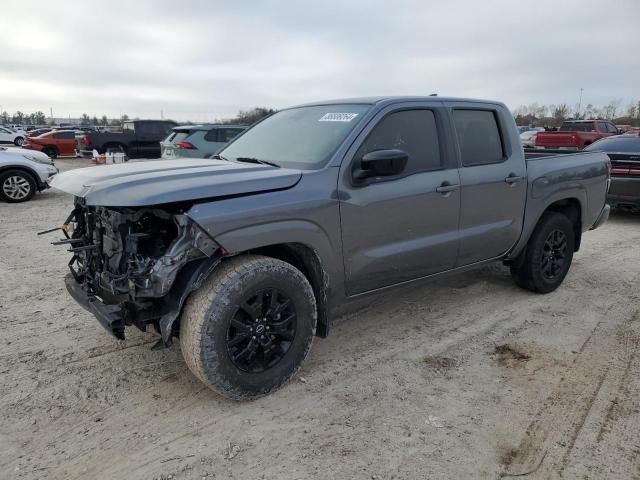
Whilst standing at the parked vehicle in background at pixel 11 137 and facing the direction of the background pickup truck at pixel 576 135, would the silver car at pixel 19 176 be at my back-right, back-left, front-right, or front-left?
front-right

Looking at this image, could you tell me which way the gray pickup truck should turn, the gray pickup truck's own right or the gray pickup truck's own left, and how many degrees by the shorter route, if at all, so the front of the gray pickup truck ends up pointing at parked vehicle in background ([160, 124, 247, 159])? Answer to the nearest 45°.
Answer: approximately 135° to the gray pickup truck's own right

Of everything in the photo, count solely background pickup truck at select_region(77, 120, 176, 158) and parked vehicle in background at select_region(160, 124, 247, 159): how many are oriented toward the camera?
0

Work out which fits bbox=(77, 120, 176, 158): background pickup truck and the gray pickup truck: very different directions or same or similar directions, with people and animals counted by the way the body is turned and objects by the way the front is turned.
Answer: very different directions

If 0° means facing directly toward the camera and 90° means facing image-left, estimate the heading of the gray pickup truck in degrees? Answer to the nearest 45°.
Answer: approximately 45°

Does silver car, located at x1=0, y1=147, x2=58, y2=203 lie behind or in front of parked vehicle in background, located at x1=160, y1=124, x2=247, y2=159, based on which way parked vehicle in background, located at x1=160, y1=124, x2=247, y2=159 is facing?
behind

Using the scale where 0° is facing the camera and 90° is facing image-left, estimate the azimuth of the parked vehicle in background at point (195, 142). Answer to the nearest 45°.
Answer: approximately 225°

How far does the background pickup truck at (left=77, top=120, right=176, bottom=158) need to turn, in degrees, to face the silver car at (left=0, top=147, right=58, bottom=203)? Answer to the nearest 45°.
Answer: approximately 135° to its right

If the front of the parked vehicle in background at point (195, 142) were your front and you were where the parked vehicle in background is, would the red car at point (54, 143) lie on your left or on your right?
on your left

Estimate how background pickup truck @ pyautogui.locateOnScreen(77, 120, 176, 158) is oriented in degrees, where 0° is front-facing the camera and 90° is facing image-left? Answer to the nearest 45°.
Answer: approximately 225°

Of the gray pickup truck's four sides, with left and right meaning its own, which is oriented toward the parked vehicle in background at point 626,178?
back
